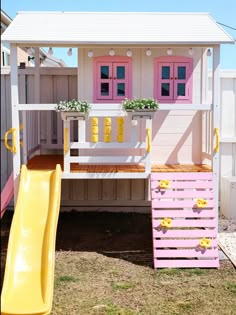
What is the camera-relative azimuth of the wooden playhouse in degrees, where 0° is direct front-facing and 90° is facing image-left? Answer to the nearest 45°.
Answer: approximately 0°
